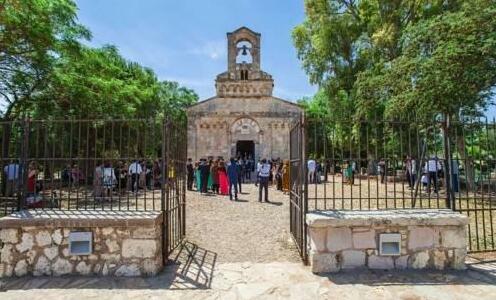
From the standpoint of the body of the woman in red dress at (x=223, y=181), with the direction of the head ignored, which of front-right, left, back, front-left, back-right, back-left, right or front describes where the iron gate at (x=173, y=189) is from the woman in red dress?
back

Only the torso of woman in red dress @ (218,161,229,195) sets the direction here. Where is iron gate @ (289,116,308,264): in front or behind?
behind

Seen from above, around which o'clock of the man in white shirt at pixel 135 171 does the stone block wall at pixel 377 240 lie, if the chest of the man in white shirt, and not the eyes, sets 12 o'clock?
The stone block wall is roughly at 5 o'clock from the man in white shirt.

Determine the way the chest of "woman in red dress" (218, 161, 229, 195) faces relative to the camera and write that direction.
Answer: away from the camera

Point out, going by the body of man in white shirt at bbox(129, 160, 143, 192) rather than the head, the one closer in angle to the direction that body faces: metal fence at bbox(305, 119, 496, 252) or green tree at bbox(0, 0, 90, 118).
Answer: the green tree

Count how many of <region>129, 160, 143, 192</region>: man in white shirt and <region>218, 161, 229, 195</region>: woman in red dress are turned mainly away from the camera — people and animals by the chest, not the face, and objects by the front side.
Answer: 2

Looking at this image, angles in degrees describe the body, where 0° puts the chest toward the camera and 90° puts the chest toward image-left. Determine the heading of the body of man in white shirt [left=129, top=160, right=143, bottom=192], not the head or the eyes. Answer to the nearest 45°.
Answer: approximately 180°
